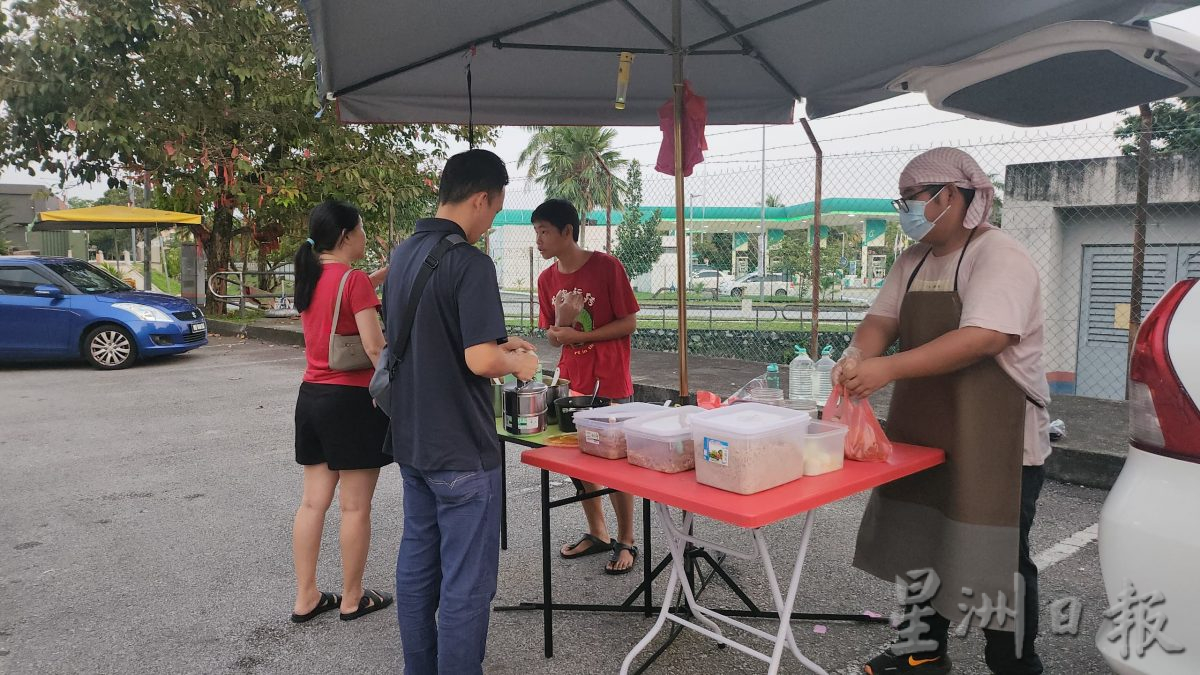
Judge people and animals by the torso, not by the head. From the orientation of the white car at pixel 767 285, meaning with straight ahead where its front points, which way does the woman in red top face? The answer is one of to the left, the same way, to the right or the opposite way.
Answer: to the right

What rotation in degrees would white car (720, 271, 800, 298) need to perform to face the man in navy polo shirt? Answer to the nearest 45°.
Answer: approximately 90° to its left

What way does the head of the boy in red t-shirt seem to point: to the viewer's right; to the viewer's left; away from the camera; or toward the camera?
to the viewer's left

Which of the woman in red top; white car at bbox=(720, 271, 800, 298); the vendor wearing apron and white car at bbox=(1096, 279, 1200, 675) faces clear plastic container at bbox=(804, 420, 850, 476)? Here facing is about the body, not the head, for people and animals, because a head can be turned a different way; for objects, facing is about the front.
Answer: the vendor wearing apron

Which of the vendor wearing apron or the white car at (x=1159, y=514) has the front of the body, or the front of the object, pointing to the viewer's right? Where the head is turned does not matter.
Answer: the white car

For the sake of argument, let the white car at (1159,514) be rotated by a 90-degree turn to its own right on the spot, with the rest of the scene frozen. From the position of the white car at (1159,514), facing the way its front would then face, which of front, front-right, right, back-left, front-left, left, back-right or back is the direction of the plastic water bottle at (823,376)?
back-right

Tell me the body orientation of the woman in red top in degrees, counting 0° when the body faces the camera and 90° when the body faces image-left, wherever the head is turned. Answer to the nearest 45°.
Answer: approximately 225°

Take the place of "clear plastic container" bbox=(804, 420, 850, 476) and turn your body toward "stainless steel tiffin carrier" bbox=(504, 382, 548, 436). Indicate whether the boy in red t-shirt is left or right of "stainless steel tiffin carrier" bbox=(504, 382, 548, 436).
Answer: right

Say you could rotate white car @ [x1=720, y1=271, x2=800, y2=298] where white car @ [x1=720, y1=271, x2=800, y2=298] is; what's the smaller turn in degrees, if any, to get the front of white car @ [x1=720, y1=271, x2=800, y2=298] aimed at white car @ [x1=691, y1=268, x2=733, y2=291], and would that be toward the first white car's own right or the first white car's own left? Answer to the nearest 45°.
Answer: approximately 45° to the first white car's own right

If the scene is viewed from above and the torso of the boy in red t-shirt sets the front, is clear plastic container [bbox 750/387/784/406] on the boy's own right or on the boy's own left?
on the boy's own left

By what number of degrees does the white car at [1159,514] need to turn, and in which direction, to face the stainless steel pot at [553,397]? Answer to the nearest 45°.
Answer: approximately 180°

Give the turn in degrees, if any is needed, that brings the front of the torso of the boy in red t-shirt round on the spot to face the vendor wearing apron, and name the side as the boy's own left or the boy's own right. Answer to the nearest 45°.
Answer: approximately 90° to the boy's own left

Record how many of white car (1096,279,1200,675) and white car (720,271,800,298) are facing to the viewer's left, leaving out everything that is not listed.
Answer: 1

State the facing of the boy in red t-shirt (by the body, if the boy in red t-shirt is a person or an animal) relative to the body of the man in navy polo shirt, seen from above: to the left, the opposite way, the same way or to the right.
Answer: the opposite way

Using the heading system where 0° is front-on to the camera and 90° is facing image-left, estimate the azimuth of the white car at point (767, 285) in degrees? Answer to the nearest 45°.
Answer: approximately 90°
